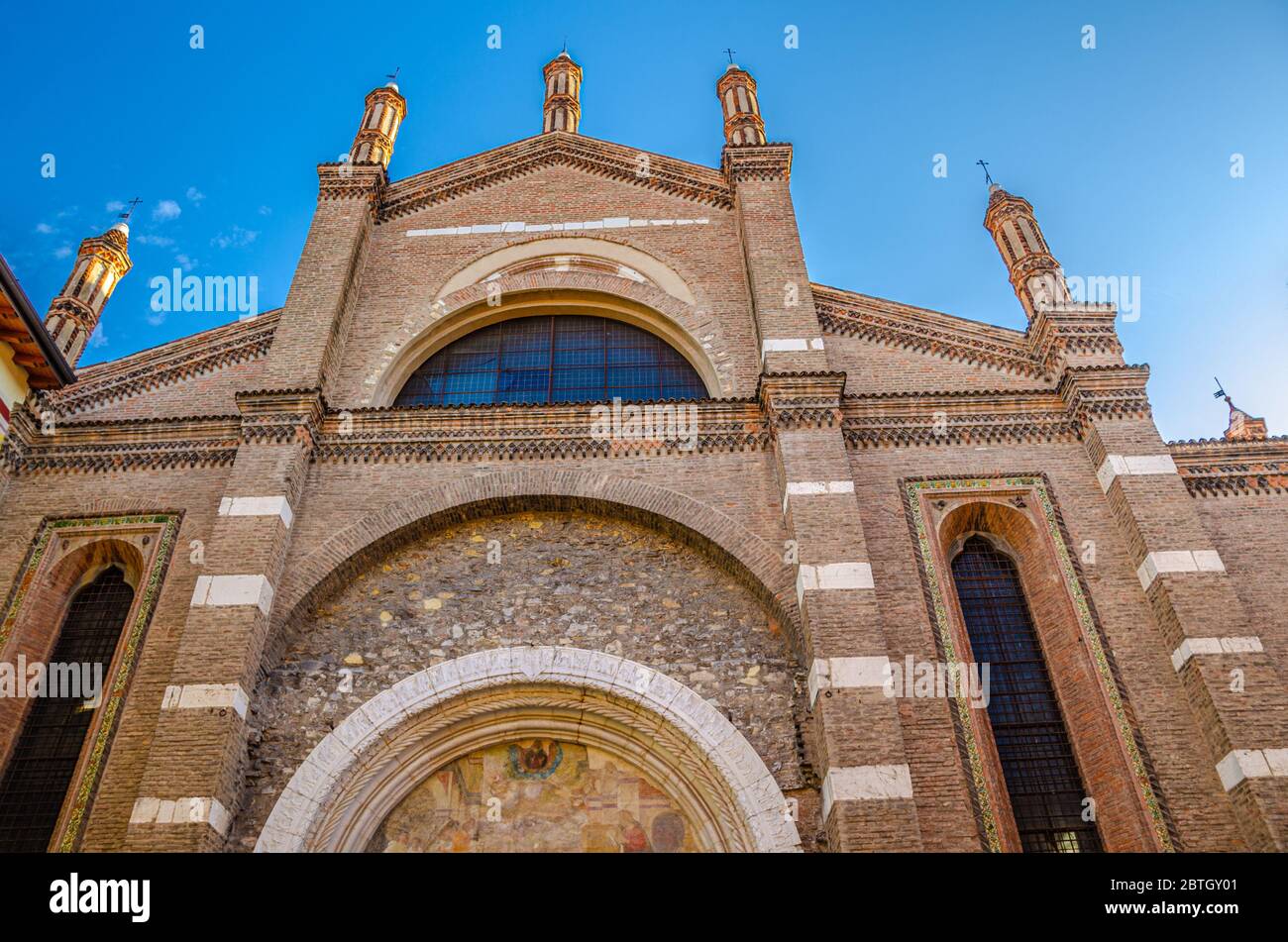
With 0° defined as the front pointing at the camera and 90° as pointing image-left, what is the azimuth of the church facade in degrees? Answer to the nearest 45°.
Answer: approximately 0°
